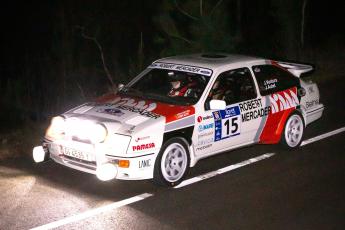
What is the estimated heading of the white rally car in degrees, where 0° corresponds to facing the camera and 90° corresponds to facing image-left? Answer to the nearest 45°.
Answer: approximately 45°

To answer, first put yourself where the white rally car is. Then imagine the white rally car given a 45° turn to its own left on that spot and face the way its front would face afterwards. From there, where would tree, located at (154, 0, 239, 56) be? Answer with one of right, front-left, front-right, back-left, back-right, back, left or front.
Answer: back
